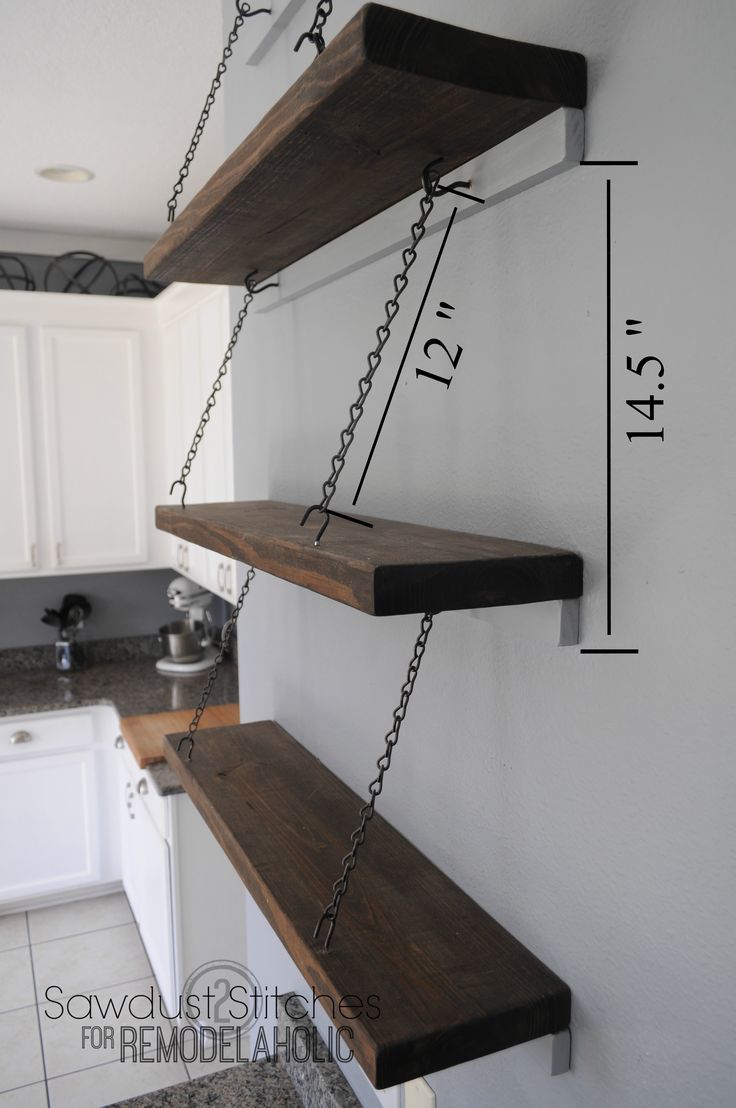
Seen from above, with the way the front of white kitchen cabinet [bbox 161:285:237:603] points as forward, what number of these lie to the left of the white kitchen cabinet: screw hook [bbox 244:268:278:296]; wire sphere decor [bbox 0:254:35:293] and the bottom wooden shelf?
2

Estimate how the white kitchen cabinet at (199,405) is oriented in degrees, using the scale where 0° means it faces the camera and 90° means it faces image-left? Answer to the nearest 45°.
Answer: approximately 90°

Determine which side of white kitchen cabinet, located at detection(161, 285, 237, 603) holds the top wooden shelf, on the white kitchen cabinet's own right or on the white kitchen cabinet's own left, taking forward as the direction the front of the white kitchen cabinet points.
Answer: on the white kitchen cabinet's own left

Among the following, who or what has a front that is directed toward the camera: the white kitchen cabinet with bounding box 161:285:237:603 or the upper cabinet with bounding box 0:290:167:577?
the upper cabinet

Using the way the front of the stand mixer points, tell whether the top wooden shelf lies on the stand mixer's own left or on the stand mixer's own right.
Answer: on the stand mixer's own left

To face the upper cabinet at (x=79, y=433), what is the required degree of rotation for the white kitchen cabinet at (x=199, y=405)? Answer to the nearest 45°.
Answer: approximately 45° to its right

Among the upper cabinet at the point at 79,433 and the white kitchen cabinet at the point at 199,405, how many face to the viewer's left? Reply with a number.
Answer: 1

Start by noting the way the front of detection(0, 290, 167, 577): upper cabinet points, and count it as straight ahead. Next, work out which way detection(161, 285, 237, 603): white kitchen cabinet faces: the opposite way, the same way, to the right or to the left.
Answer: to the right

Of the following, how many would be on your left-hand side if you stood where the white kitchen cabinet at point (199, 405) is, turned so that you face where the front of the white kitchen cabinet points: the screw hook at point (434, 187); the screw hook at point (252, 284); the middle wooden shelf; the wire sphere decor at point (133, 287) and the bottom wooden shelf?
4

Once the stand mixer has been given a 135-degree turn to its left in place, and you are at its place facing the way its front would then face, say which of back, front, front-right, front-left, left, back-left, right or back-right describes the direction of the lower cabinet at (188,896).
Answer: right

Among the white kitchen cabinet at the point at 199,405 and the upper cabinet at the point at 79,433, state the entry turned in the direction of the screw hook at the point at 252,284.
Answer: the upper cabinet

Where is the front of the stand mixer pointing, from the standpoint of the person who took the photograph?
facing the viewer and to the left of the viewer

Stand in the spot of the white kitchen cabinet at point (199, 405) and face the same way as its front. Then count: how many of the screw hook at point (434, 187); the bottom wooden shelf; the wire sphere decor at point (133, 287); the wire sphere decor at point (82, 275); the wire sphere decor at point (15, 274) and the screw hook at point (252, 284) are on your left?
3

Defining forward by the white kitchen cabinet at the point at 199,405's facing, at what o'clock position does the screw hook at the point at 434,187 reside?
The screw hook is roughly at 9 o'clock from the white kitchen cabinet.

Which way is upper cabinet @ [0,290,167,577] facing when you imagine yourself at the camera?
facing the viewer
